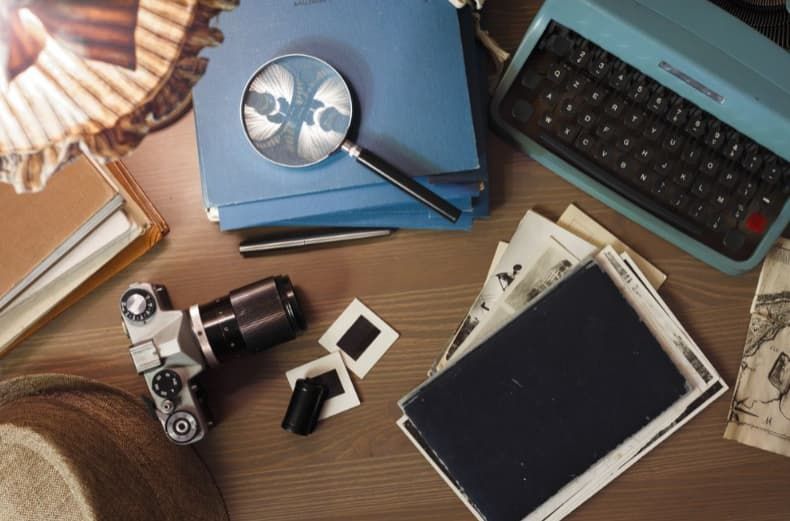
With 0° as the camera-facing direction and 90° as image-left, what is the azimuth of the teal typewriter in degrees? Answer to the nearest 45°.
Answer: approximately 45°

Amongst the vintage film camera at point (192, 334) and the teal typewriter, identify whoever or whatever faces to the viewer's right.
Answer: the vintage film camera

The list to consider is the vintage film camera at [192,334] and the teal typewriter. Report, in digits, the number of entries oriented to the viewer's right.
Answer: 1

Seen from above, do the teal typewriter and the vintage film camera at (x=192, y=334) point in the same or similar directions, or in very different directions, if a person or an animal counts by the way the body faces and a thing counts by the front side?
very different directions

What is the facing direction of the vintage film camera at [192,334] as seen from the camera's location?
facing to the right of the viewer
